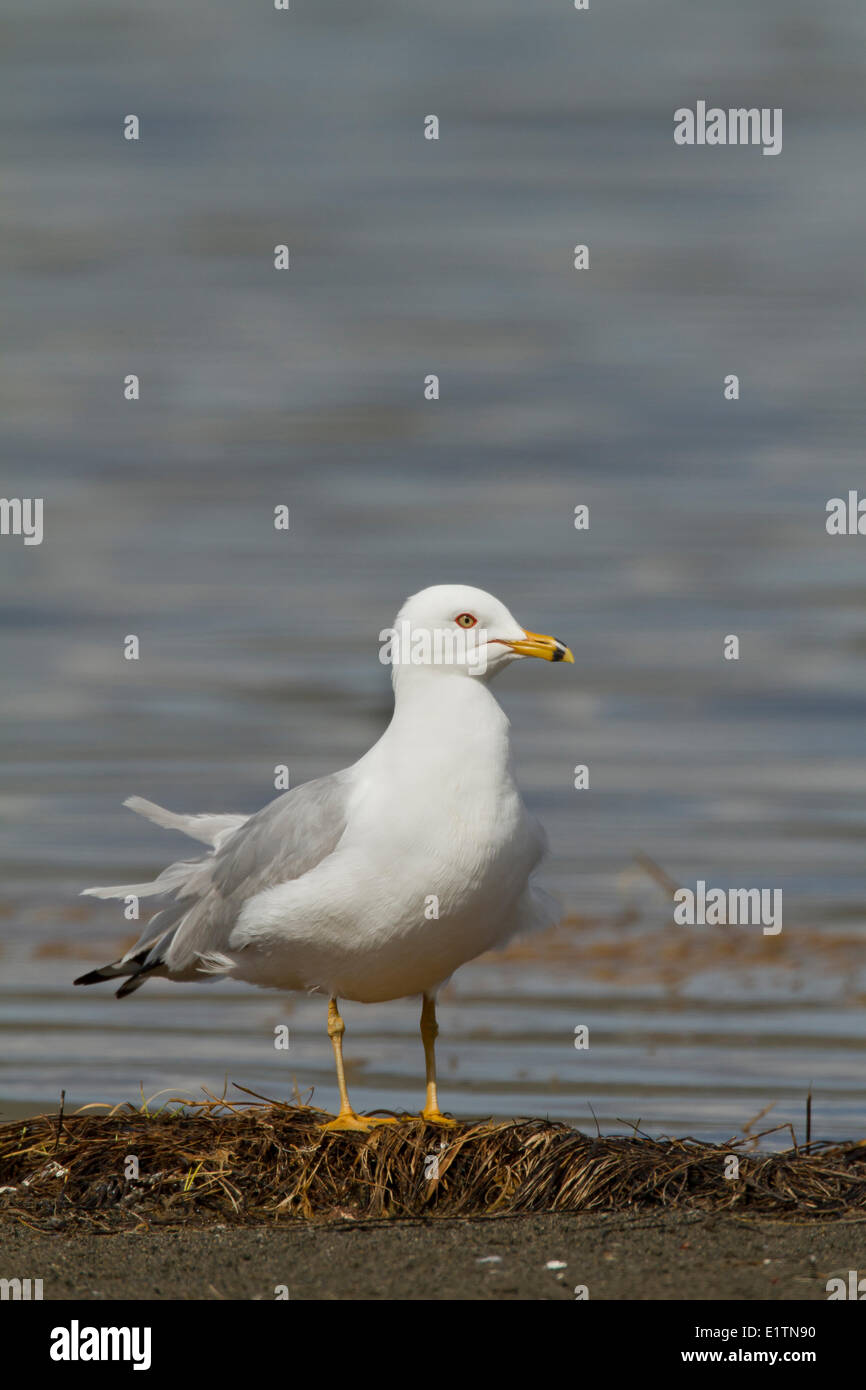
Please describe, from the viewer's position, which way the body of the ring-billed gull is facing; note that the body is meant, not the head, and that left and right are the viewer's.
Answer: facing the viewer and to the right of the viewer
